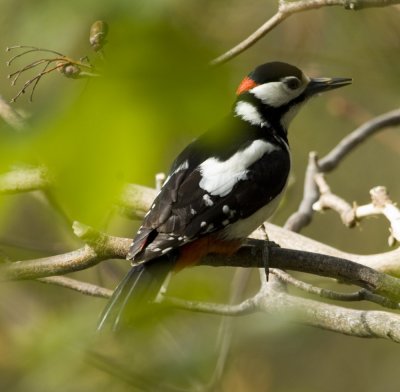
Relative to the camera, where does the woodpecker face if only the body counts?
to the viewer's right

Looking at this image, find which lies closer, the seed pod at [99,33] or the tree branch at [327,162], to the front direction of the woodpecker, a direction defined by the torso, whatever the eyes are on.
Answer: the tree branch

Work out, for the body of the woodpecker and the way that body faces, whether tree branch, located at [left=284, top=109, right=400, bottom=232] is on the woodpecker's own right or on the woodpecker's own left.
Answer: on the woodpecker's own left
